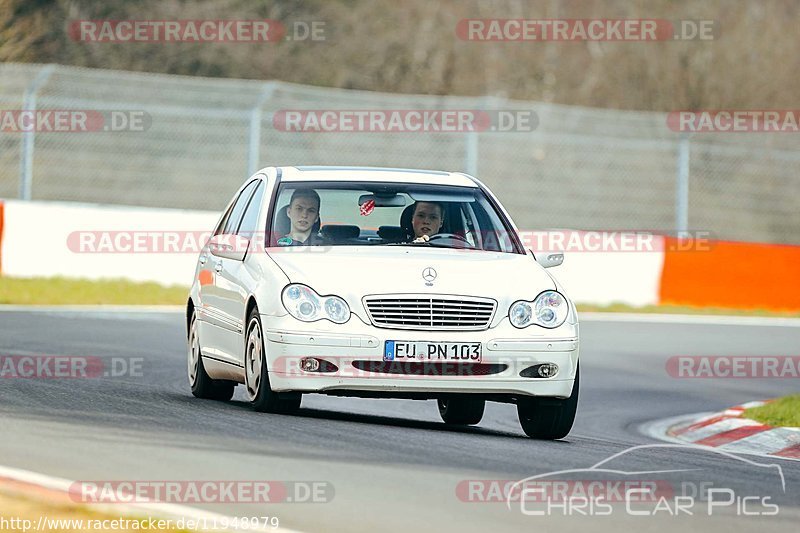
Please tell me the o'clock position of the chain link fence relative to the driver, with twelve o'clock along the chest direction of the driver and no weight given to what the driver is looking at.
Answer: The chain link fence is roughly at 6 o'clock from the driver.

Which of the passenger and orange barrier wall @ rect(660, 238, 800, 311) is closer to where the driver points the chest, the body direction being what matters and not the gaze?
the passenger

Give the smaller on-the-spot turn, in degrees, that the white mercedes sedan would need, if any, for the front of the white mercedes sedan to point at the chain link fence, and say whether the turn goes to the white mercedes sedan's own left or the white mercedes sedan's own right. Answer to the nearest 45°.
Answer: approximately 180°

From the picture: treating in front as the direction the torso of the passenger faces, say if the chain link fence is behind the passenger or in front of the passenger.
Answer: behind

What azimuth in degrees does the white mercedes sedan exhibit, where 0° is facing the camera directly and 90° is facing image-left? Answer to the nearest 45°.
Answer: approximately 0°

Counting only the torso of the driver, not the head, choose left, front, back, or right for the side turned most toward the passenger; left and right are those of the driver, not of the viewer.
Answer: right

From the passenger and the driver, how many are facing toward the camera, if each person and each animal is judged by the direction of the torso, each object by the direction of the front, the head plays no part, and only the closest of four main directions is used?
2

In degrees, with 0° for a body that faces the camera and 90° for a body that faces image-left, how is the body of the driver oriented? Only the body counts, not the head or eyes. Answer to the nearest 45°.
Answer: approximately 0°
